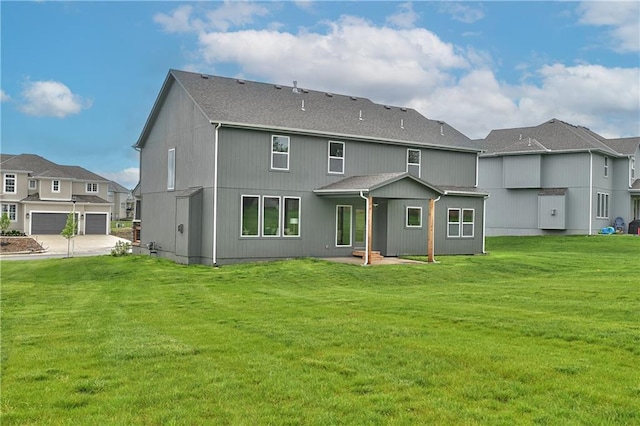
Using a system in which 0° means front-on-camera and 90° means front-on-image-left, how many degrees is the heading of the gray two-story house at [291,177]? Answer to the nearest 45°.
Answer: approximately 135°

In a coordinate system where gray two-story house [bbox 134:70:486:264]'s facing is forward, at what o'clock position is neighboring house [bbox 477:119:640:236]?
The neighboring house is roughly at 3 o'clock from the gray two-story house.
